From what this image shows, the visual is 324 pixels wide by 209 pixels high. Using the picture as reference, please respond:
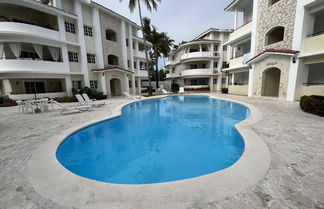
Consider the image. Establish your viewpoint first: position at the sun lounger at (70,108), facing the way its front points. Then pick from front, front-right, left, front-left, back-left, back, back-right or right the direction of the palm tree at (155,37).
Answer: front-left

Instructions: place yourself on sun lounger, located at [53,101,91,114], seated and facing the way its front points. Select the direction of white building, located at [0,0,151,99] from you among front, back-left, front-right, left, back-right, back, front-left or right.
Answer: left

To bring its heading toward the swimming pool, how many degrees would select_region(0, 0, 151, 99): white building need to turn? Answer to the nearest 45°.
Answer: approximately 45° to its right

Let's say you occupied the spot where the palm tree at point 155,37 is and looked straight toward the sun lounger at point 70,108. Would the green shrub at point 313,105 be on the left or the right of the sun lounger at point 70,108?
left

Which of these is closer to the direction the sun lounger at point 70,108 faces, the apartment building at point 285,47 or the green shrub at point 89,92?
the apartment building

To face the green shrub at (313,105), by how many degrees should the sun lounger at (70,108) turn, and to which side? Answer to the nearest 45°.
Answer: approximately 45° to its right

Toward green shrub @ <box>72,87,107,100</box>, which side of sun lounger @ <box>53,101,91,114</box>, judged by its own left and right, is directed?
left

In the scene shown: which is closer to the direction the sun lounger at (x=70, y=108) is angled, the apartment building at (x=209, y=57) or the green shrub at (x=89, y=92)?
the apartment building

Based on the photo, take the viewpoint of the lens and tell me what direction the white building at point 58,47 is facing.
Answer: facing the viewer and to the right of the viewer

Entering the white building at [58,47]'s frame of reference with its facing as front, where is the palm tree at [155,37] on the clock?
The palm tree is roughly at 10 o'clock from the white building.

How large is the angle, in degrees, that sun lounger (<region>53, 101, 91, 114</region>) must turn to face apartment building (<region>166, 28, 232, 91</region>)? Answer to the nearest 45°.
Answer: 0° — it already faces it

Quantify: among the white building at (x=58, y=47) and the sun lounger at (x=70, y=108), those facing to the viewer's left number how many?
0

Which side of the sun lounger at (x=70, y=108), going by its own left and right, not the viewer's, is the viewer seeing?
right

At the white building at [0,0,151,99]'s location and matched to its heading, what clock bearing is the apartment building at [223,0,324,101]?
The apartment building is roughly at 12 o'clock from the white building.
